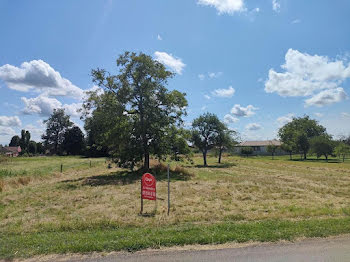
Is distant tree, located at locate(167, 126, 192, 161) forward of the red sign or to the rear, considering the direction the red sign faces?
to the rear

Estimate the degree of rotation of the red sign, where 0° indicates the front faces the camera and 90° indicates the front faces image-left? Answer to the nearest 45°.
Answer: approximately 0°

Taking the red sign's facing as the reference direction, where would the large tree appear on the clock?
The large tree is roughly at 6 o'clock from the red sign.

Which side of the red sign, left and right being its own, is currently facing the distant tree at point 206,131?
back

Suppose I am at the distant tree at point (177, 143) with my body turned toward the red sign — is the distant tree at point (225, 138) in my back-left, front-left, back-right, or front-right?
back-left

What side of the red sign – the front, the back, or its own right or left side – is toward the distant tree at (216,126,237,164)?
back
